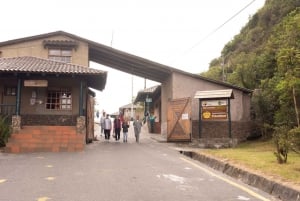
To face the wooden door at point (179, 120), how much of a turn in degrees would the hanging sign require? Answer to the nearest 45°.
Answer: approximately 90° to its left

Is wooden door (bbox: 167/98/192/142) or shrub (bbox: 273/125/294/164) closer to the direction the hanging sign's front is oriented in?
the shrub

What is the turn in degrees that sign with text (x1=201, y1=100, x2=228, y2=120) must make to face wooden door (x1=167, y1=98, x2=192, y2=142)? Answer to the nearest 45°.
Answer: approximately 90° to its right

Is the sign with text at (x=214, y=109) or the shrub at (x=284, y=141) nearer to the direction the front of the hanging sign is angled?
the shrub

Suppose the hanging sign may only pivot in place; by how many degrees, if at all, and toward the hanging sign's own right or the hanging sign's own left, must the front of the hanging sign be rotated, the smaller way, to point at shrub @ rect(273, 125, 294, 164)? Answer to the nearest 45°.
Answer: approximately 45° to the hanging sign's own left

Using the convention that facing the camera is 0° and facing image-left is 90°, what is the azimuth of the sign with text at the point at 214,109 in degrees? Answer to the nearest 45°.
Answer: approximately 0°

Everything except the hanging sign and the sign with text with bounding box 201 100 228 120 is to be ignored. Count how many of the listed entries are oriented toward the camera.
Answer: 2

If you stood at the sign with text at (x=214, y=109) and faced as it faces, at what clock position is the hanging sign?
The hanging sign is roughly at 2 o'clock from the sign with text.

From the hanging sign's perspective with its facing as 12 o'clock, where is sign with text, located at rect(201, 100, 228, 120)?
The sign with text is roughly at 9 o'clock from the hanging sign.

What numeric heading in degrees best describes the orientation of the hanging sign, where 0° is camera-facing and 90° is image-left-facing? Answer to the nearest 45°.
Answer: approximately 0°
